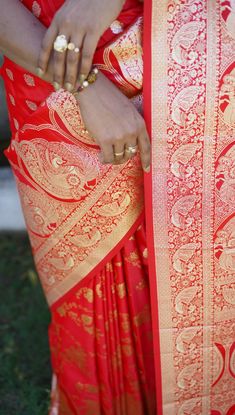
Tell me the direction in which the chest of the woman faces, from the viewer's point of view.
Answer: toward the camera
